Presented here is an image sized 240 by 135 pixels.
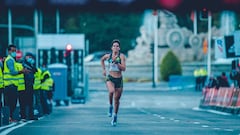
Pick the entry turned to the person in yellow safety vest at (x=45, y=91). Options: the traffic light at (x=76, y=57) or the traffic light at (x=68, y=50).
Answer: the traffic light at (x=68, y=50)

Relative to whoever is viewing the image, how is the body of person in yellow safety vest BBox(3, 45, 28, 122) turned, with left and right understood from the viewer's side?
facing to the right of the viewer

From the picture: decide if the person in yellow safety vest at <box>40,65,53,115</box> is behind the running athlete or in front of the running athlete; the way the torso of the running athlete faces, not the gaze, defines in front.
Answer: behind

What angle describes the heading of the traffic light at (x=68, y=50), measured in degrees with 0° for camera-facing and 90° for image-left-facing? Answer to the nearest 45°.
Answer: approximately 0°

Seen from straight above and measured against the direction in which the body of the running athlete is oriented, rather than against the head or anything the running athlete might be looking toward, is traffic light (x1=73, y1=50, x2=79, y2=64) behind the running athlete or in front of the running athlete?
behind

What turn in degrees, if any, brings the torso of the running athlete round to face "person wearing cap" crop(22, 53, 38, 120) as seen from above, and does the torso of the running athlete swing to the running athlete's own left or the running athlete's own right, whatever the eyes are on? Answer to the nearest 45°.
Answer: approximately 135° to the running athlete's own right
